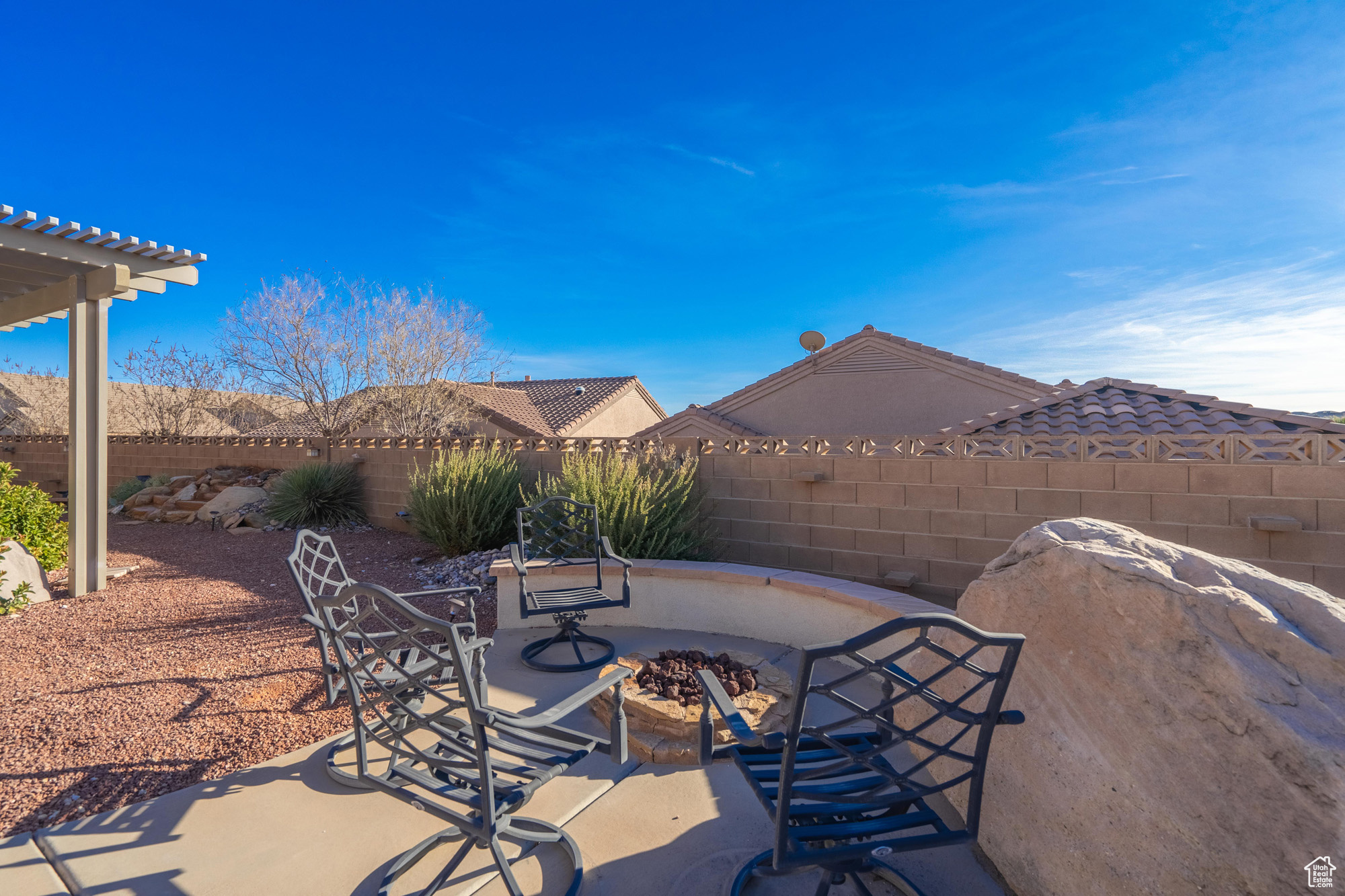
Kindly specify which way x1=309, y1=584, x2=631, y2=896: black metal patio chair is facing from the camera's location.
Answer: facing away from the viewer and to the right of the viewer

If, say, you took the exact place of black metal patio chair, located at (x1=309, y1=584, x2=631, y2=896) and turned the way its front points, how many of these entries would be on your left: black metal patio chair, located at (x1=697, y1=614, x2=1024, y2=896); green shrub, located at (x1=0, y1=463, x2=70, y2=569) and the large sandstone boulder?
1

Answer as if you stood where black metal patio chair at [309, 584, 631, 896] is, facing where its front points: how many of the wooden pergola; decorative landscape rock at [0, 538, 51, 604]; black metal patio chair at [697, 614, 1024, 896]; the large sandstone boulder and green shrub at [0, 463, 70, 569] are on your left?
3

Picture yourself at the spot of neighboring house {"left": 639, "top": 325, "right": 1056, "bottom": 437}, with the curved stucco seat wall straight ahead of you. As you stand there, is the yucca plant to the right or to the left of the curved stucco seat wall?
right

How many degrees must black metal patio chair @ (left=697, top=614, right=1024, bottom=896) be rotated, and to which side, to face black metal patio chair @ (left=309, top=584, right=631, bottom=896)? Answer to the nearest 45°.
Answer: approximately 45° to its left

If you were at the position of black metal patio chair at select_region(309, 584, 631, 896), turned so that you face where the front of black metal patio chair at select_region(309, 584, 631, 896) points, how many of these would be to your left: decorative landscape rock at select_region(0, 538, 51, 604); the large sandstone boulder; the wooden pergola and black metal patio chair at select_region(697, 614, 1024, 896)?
2

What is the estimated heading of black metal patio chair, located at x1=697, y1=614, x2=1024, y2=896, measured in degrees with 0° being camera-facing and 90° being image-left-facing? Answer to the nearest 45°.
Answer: approximately 135°

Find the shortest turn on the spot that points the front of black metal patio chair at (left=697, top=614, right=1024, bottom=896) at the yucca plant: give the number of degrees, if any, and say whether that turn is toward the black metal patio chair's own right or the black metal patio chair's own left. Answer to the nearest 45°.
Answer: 0° — it already faces it
